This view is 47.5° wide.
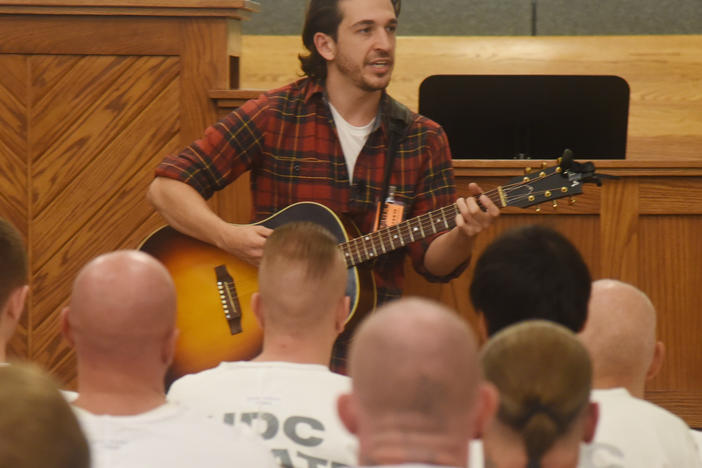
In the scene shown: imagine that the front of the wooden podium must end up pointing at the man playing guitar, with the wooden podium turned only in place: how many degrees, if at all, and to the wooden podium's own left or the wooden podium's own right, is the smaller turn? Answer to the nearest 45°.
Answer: approximately 45° to the wooden podium's own left

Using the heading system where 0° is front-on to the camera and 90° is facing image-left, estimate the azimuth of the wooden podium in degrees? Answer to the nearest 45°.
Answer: approximately 0°

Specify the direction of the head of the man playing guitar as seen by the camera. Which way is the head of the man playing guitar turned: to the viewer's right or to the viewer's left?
to the viewer's right
